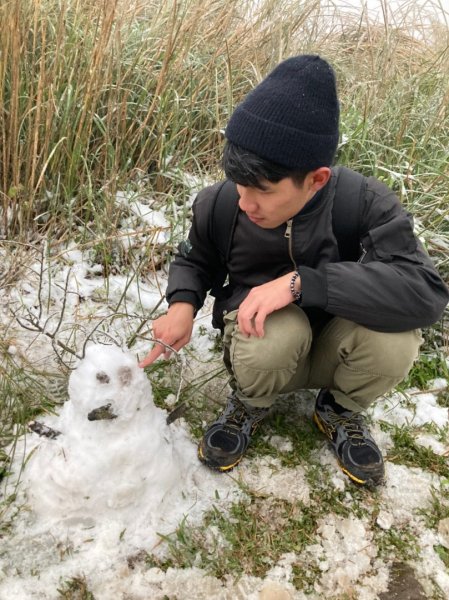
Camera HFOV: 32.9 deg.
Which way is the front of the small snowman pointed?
toward the camera

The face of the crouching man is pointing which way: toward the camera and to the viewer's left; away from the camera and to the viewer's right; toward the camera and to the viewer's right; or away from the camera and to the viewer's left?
toward the camera and to the viewer's left

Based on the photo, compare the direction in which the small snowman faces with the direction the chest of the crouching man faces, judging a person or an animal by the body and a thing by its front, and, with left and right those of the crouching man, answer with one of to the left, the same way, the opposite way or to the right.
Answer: the same way

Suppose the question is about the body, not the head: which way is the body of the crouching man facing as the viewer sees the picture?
toward the camera

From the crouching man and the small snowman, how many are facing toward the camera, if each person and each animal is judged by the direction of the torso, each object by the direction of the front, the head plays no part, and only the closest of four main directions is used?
2
